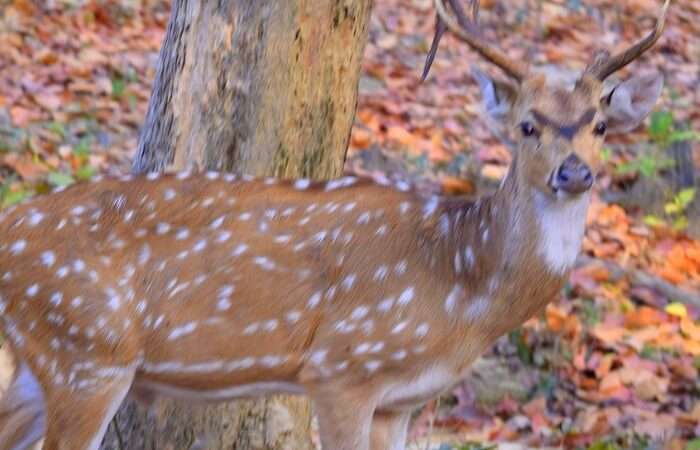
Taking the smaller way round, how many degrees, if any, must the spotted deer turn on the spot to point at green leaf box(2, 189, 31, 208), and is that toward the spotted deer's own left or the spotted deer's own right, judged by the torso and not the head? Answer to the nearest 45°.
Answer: approximately 135° to the spotted deer's own left

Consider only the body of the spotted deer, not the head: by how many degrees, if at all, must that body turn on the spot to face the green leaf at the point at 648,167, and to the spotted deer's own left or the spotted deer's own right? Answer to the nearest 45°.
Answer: approximately 45° to the spotted deer's own left

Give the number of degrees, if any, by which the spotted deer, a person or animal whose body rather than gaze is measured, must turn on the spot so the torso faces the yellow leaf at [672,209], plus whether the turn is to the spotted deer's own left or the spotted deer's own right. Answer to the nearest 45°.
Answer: approximately 45° to the spotted deer's own left

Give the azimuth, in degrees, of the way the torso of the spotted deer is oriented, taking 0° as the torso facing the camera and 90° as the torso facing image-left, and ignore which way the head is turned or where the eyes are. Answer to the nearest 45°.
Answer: approximately 270°
